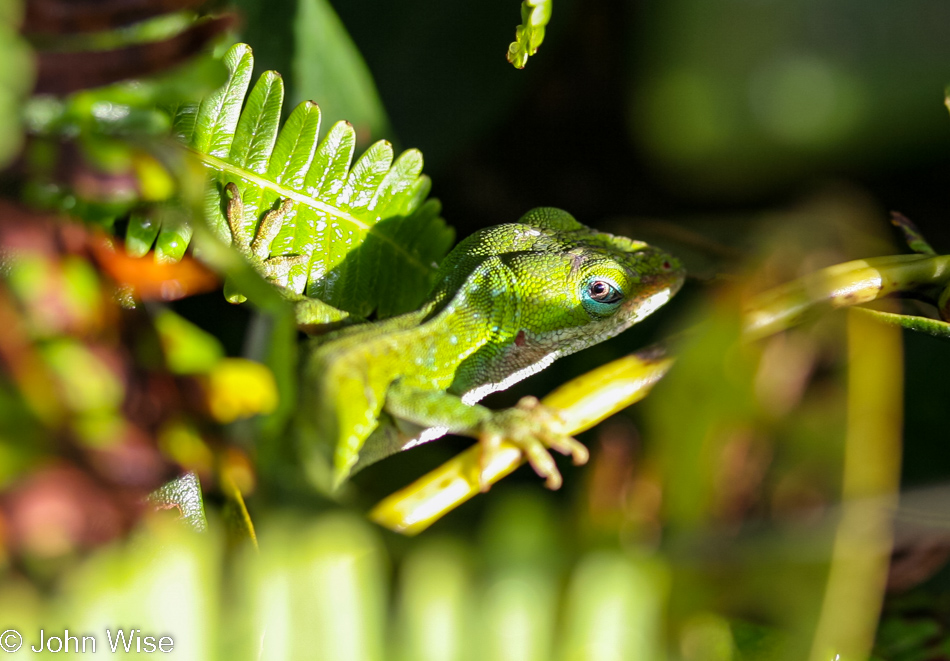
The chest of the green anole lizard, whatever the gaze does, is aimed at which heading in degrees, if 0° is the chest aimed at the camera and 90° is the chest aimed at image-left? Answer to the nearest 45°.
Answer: approximately 270°
